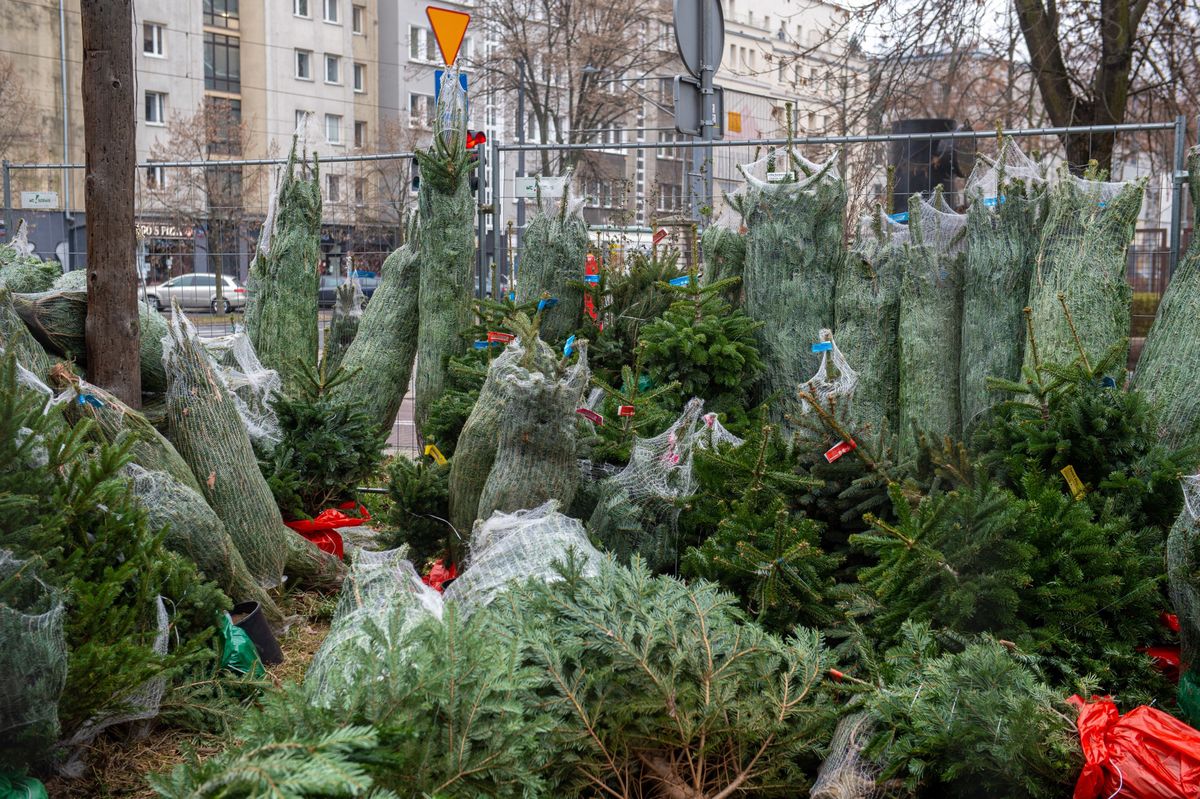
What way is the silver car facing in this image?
to the viewer's left

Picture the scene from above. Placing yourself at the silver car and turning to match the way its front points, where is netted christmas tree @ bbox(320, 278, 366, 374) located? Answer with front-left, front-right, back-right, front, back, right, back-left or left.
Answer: left

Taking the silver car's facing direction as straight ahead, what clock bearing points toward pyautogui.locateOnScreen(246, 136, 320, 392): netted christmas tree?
The netted christmas tree is roughly at 9 o'clock from the silver car.

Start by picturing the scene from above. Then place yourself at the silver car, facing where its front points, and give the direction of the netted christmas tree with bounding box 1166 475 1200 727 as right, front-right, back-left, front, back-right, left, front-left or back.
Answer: left

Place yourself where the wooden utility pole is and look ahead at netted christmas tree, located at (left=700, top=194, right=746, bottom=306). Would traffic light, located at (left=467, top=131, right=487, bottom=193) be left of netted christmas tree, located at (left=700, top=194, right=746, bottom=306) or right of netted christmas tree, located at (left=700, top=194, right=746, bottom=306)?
left

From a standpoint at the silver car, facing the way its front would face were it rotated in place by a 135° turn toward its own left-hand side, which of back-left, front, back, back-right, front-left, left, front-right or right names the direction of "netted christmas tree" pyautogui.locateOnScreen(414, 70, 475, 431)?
front-right

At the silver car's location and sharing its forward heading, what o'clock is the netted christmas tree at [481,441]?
The netted christmas tree is roughly at 9 o'clock from the silver car.

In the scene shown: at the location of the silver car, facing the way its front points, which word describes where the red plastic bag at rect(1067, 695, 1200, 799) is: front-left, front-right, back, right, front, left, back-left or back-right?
left

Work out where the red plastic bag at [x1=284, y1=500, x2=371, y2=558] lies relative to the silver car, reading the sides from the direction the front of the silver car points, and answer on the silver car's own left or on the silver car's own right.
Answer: on the silver car's own left

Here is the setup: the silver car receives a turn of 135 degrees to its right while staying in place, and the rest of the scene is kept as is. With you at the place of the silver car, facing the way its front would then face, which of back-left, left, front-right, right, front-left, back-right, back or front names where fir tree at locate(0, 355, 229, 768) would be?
back-right

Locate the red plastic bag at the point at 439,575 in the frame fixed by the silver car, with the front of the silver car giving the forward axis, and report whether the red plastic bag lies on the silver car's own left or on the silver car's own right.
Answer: on the silver car's own left

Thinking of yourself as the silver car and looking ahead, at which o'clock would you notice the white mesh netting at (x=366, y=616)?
The white mesh netting is roughly at 9 o'clock from the silver car.

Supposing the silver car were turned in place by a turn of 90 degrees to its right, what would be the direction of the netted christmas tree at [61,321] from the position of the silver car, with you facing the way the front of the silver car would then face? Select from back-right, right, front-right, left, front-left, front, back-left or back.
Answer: back
